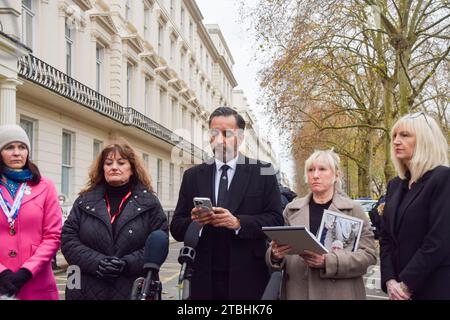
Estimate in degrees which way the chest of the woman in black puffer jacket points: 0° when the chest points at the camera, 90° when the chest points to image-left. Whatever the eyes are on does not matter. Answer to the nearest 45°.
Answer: approximately 0°

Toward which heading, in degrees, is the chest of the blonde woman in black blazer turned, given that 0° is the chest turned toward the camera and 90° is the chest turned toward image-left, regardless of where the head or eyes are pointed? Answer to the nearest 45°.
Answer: approximately 45°

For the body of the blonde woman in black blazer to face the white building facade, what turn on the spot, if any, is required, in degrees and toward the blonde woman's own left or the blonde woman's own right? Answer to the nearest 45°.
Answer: approximately 90° to the blonde woman's own right

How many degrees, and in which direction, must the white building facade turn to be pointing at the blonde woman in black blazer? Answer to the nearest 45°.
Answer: approximately 45° to its right

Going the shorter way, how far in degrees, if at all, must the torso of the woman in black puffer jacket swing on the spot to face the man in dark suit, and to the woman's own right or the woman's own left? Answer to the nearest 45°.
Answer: approximately 90° to the woman's own left

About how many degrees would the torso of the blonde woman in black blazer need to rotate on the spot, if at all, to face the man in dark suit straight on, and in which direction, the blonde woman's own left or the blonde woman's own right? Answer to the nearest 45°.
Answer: approximately 45° to the blonde woman's own right

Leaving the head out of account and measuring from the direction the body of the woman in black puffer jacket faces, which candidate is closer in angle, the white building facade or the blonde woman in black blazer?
the blonde woman in black blazer
